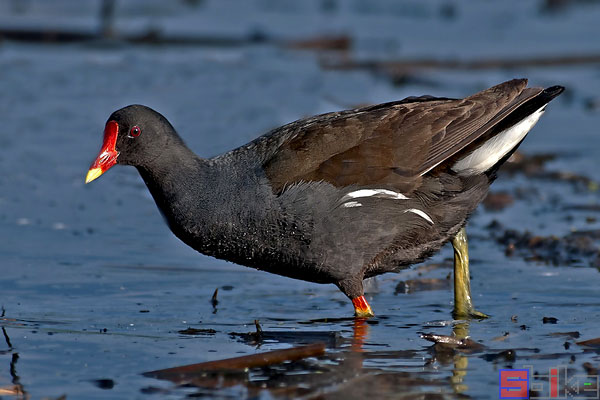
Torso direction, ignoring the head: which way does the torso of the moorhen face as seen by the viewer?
to the viewer's left
